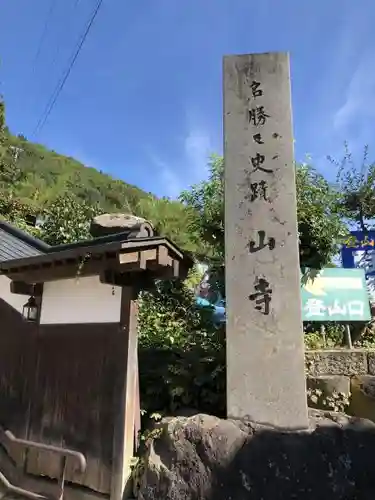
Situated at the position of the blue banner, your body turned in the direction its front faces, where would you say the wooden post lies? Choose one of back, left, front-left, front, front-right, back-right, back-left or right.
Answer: front-right

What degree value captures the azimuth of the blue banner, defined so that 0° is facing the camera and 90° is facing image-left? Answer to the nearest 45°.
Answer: approximately 0°

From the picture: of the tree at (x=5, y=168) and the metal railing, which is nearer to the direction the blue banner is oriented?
the metal railing

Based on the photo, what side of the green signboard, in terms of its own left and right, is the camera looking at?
front

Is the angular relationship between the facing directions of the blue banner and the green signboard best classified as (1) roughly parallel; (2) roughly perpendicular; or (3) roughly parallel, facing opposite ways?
roughly parallel

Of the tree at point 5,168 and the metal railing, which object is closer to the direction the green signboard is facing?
the metal railing

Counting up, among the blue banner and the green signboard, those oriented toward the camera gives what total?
2

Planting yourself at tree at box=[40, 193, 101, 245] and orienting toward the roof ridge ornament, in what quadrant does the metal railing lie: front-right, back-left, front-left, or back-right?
front-right

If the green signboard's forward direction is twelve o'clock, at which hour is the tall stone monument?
The tall stone monument is roughly at 1 o'clock from the green signboard.

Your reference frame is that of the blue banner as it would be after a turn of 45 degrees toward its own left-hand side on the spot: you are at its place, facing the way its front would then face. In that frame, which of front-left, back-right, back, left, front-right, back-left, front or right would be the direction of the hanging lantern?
right

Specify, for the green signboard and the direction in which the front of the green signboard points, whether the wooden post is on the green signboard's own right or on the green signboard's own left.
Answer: on the green signboard's own right

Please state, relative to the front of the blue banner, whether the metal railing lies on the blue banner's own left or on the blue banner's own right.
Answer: on the blue banner's own right

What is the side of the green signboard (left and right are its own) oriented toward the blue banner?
back

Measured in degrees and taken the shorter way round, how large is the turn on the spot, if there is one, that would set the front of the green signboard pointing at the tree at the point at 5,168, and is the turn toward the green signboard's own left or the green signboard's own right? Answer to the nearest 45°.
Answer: approximately 135° to the green signboard's own right

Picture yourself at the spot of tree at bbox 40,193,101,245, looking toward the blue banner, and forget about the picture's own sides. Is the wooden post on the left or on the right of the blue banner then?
right
